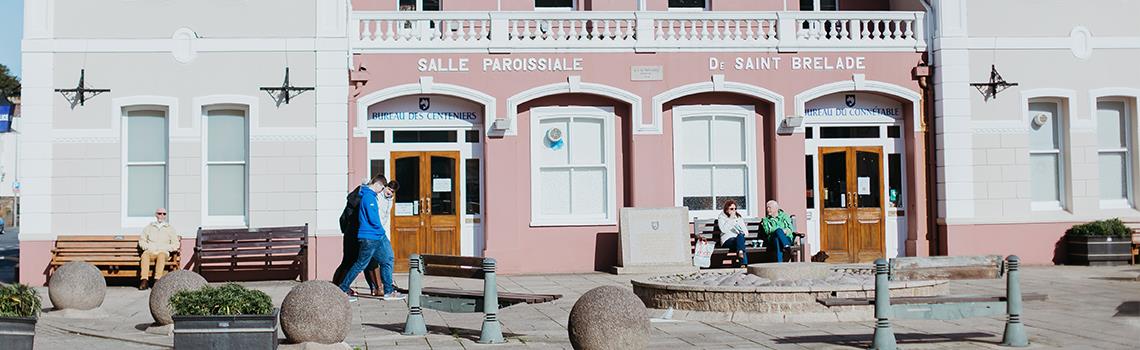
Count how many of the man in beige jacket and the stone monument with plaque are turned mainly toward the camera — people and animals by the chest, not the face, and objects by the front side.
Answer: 2

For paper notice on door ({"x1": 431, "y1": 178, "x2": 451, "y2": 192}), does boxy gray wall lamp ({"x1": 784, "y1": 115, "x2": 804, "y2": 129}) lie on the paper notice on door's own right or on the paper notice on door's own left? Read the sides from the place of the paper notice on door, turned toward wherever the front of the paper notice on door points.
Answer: on the paper notice on door's own left

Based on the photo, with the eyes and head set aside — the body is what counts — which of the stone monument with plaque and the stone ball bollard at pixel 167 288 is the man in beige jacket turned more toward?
the stone ball bollard

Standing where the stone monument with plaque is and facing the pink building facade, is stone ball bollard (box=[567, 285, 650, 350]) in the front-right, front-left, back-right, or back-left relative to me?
back-left

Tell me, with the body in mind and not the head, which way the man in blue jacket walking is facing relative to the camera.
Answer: to the viewer's right

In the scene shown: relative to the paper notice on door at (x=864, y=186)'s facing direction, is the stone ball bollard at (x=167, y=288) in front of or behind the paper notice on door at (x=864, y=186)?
in front

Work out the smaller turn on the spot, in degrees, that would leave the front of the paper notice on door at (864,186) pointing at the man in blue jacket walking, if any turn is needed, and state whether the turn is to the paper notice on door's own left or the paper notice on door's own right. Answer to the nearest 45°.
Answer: approximately 45° to the paper notice on door's own right

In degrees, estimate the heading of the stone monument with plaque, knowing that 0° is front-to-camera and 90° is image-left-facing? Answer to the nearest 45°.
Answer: approximately 0°

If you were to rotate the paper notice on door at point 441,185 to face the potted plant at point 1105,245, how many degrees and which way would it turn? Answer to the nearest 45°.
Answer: approximately 90° to its left

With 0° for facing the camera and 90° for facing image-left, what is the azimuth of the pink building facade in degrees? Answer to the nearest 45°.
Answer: approximately 0°
